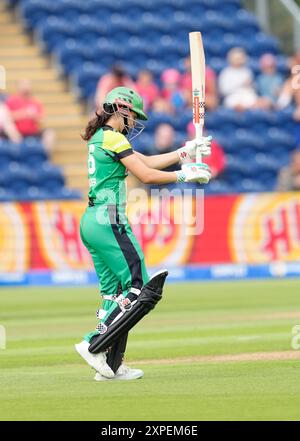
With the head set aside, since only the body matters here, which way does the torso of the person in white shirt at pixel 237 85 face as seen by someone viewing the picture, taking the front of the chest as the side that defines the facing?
toward the camera

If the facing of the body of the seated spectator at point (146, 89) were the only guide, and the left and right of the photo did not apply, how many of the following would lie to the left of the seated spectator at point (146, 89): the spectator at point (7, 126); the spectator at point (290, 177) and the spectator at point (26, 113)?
1

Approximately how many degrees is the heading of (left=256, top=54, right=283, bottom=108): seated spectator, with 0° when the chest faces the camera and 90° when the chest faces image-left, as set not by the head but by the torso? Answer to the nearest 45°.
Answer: approximately 0°

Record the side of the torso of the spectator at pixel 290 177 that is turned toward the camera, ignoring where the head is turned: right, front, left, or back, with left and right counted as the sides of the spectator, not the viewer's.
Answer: front

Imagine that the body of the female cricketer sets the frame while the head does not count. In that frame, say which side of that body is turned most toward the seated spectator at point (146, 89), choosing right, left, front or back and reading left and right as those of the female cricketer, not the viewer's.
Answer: left

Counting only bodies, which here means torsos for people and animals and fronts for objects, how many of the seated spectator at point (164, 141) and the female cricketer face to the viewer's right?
1
